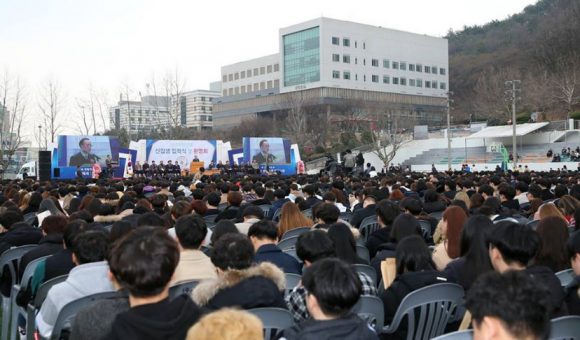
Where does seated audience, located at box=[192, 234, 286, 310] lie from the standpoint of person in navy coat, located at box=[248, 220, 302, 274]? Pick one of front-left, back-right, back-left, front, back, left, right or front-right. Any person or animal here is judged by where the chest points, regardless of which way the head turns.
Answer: back-left

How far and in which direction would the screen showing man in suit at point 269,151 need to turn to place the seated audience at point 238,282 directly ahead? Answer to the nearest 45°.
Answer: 0° — it already faces them

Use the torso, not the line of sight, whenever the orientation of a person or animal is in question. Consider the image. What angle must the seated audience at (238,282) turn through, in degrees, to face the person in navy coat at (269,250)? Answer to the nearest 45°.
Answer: approximately 45° to their right

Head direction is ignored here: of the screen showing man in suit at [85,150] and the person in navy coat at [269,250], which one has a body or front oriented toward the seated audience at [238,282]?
the screen showing man in suit

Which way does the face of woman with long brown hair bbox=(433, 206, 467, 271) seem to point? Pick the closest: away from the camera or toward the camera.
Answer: away from the camera

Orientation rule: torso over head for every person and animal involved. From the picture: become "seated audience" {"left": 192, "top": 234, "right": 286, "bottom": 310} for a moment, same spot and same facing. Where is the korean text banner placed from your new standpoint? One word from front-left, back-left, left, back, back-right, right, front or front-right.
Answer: front-right

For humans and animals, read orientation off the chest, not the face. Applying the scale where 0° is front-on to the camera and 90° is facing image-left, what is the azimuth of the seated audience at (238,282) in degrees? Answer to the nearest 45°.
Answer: approximately 135°

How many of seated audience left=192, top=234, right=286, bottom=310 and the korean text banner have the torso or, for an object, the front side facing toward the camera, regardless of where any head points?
1

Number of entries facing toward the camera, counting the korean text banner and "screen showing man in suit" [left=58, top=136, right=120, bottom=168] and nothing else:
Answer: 2

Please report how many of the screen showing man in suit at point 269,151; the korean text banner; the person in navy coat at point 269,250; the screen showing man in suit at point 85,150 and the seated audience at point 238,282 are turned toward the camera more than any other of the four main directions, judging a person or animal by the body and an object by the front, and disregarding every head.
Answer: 3

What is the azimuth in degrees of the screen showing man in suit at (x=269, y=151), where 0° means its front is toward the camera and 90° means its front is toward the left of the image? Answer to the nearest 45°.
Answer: approximately 0°
